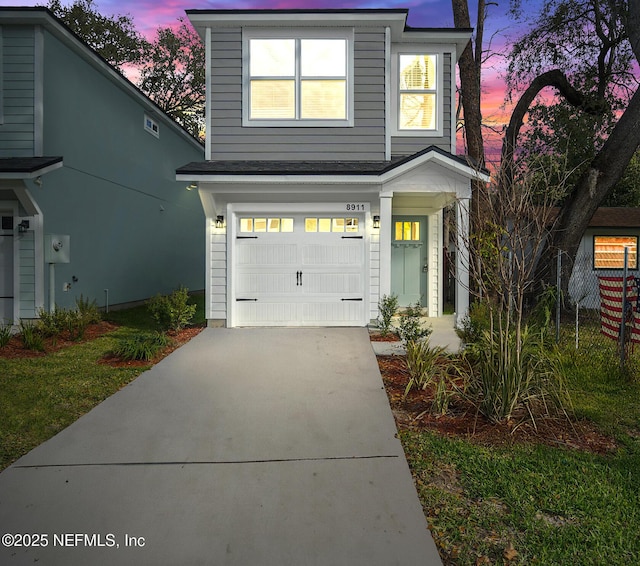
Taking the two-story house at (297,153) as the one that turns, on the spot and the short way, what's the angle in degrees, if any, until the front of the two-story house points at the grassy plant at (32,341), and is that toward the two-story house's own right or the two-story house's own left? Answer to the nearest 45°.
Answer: approximately 45° to the two-story house's own right

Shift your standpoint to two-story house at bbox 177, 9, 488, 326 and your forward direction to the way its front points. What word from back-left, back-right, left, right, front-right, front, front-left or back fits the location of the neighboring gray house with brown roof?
back-left

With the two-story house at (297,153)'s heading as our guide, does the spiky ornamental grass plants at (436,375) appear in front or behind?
in front

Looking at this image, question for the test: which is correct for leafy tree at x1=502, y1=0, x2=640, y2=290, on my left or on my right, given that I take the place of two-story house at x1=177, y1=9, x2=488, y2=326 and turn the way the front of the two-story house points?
on my left

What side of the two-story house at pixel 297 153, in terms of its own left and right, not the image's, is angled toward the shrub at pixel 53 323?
right

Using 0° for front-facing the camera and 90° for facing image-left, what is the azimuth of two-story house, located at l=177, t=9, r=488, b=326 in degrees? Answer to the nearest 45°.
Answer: approximately 0°

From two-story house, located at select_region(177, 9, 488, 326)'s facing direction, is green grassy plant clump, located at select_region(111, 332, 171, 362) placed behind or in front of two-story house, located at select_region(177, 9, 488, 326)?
in front

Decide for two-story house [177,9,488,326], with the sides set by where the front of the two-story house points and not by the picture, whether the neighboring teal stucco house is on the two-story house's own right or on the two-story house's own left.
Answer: on the two-story house's own right
